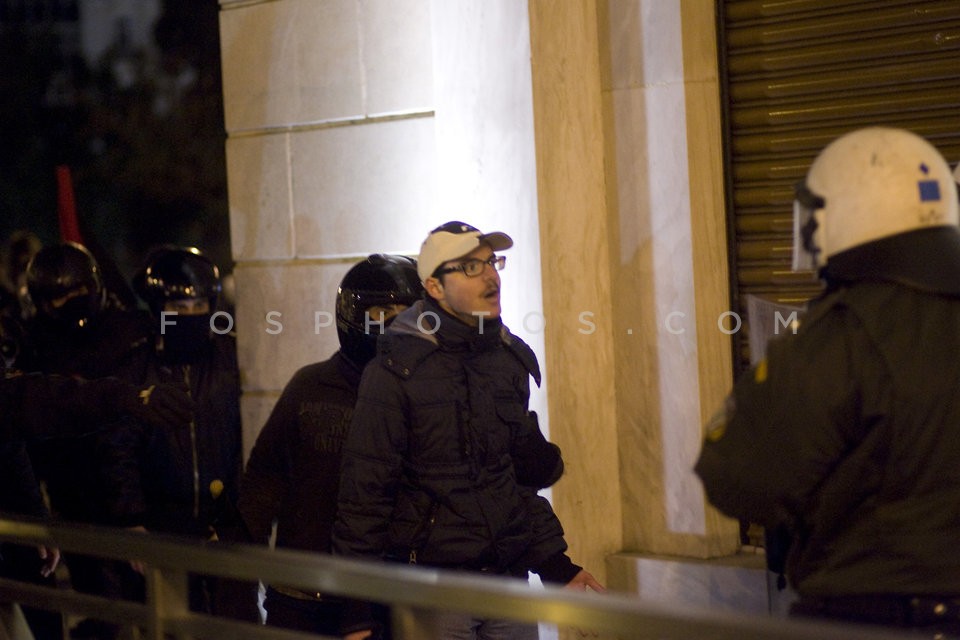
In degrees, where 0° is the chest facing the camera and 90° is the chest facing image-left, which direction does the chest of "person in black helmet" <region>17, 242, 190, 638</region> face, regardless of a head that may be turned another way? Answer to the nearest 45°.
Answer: approximately 0°

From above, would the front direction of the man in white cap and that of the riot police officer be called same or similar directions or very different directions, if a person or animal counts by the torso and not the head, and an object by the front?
very different directions

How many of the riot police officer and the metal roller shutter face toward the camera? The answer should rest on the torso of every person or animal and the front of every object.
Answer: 1

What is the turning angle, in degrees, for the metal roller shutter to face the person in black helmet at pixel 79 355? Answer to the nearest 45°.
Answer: approximately 90° to its right

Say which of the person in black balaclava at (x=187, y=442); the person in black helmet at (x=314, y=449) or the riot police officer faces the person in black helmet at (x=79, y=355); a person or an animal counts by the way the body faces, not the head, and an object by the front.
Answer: the riot police officer

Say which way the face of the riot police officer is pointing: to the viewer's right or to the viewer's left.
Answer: to the viewer's left

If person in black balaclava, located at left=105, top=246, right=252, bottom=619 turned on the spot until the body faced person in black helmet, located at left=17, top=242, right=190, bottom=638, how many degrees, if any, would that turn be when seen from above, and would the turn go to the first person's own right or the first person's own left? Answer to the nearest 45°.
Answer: approximately 135° to the first person's own right

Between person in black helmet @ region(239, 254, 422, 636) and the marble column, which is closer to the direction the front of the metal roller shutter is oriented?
the person in black helmet

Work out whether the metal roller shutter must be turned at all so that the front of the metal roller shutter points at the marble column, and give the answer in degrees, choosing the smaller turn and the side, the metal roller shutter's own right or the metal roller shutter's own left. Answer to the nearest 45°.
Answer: approximately 90° to the metal roller shutter's own right

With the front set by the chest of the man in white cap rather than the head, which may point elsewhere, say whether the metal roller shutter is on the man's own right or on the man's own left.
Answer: on the man's own left
